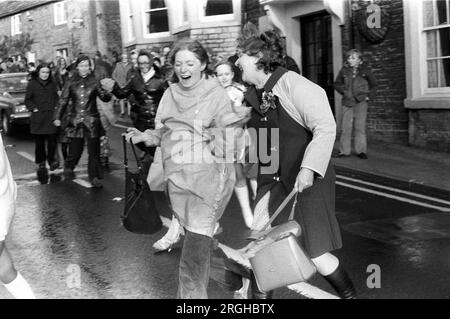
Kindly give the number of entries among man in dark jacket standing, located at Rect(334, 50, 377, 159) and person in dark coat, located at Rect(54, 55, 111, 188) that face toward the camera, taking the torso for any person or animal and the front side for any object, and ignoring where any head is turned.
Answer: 2

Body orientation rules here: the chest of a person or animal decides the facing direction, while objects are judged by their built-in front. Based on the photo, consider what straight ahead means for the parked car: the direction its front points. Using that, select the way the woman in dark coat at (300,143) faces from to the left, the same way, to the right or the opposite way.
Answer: to the right

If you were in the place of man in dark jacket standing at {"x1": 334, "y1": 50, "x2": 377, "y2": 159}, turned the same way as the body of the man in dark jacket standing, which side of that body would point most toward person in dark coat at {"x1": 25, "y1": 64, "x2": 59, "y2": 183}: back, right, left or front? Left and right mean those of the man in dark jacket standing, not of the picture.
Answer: right

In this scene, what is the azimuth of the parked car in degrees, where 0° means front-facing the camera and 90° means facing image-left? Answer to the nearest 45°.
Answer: approximately 315°

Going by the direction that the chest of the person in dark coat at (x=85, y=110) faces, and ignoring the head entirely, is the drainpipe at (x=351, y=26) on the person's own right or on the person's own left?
on the person's own left

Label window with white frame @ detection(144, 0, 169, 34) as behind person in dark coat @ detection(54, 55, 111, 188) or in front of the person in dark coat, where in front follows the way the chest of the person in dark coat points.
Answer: behind
